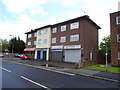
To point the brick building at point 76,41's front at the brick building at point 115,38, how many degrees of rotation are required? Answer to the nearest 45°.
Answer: approximately 90° to its left

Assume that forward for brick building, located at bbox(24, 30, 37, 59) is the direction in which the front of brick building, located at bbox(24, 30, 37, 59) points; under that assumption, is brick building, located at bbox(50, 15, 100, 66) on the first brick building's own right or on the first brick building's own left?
on the first brick building's own left

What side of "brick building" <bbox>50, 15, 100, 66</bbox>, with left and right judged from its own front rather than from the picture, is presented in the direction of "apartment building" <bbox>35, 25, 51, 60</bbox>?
right

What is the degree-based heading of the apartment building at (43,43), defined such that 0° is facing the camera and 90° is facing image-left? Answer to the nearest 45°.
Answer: approximately 45°

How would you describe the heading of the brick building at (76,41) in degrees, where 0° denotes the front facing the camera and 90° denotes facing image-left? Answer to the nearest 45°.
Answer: approximately 45°

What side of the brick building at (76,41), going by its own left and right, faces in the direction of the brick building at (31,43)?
right
